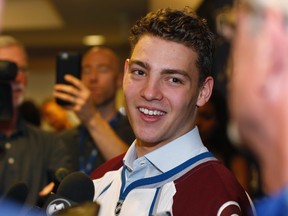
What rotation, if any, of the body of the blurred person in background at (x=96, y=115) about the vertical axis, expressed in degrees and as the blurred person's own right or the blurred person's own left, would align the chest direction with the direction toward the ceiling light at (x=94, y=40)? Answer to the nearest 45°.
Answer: approximately 135° to the blurred person's own right

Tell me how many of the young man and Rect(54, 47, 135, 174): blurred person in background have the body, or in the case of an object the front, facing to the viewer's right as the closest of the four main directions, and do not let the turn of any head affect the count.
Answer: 0

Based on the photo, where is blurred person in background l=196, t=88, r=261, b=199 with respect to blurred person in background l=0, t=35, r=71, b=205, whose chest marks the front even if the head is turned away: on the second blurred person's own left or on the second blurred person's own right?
on the second blurred person's own left

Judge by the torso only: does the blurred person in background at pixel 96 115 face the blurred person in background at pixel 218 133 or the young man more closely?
the young man

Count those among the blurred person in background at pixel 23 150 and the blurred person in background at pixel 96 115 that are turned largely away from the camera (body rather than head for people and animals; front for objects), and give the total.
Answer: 0

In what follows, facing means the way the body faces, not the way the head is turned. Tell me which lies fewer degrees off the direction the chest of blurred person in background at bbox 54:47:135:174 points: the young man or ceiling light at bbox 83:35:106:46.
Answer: the young man
